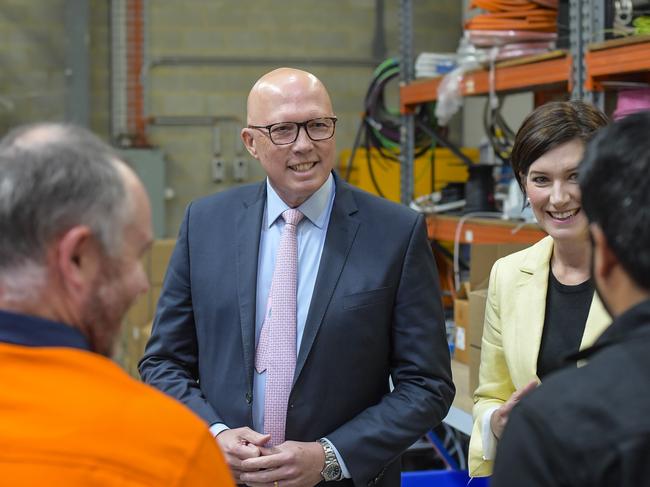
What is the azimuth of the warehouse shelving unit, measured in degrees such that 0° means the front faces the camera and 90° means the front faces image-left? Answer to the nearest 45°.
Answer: approximately 45°

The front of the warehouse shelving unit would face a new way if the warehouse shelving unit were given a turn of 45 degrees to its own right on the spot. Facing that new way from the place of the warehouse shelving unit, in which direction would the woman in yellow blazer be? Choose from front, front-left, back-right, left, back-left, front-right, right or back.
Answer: left

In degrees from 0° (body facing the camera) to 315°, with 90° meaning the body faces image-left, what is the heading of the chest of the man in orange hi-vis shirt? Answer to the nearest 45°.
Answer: approximately 225°

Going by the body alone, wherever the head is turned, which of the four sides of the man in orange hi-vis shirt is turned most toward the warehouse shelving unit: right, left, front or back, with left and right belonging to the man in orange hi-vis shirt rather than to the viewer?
front

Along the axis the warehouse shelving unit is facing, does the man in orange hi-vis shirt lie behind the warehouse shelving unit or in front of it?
in front

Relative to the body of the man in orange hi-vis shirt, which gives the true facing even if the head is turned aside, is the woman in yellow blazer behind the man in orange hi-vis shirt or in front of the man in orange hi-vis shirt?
in front

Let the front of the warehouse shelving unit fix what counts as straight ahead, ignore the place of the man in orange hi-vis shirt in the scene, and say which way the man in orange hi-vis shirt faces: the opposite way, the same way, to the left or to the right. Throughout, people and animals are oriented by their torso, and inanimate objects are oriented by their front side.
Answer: the opposite way

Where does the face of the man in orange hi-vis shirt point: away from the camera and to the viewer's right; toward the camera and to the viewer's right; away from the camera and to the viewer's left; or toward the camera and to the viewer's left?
away from the camera and to the viewer's right
